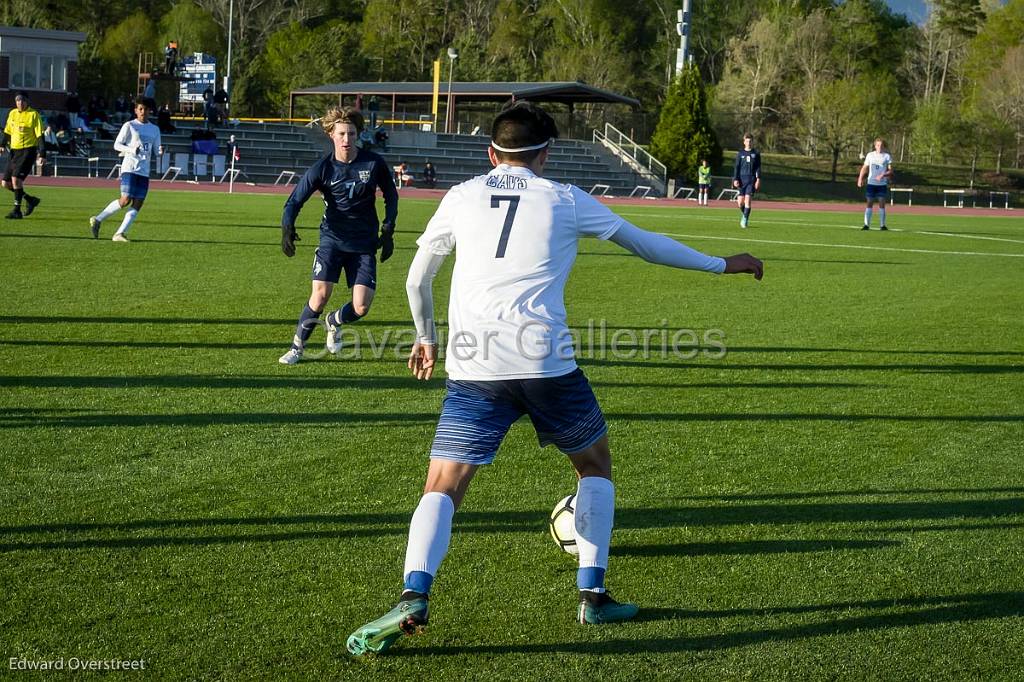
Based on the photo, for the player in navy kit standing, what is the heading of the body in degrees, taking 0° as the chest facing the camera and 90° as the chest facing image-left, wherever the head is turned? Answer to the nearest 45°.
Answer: approximately 0°

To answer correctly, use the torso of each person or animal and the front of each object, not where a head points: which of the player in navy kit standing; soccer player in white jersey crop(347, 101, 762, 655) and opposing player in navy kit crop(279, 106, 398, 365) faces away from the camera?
the soccer player in white jersey

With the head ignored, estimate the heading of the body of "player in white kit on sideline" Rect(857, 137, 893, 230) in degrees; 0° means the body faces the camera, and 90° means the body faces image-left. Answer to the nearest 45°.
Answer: approximately 0°

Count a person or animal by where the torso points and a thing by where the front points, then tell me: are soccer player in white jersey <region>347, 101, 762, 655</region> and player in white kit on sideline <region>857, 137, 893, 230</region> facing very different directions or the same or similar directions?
very different directions

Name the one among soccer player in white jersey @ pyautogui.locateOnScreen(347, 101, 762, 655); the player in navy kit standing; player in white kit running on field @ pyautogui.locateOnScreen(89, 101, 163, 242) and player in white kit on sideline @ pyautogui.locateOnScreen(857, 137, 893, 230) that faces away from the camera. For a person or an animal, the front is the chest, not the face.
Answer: the soccer player in white jersey

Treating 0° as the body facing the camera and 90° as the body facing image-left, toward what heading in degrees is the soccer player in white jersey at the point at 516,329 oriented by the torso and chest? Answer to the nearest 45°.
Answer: approximately 180°

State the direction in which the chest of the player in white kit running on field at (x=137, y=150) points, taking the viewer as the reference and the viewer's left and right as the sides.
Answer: facing the viewer and to the right of the viewer

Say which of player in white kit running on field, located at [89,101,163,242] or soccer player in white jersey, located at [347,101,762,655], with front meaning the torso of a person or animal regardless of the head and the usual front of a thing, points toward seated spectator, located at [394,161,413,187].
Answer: the soccer player in white jersey

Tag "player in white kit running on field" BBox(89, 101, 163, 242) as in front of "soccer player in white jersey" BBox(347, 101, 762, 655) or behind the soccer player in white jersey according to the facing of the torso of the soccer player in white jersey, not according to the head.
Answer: in front
